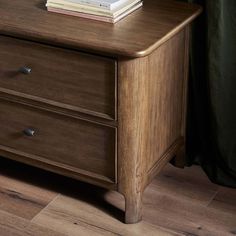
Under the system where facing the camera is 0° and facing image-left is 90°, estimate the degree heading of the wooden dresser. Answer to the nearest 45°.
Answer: approximately 45°
